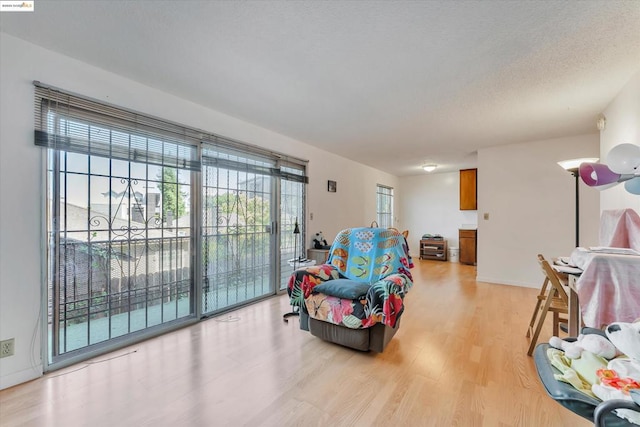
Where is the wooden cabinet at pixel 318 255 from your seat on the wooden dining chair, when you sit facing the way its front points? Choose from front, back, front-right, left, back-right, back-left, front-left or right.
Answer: back

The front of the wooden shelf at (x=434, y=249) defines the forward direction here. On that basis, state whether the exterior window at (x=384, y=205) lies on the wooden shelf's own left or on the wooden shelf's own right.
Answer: on the wooden shelf's own right

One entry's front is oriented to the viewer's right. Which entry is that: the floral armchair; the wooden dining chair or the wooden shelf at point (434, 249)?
the wooden dining chair

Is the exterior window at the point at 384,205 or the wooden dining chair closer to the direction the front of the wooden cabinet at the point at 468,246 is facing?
the wooden dining chair

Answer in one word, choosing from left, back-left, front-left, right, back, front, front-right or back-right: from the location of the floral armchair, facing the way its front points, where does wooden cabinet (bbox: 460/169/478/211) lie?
back

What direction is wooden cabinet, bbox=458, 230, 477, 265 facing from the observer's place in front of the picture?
facing the viewer

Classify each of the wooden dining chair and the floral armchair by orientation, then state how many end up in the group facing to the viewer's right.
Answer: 1

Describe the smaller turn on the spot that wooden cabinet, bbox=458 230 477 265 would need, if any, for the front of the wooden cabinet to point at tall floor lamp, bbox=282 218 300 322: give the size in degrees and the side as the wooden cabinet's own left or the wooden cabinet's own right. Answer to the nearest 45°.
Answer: approximately 45° to the wooden cabinet's own right

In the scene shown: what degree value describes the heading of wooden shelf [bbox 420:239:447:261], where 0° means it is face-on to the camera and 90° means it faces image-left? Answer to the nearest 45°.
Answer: approximately 0°

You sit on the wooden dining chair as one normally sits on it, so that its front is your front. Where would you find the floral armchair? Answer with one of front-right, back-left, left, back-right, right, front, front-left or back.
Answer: back-right

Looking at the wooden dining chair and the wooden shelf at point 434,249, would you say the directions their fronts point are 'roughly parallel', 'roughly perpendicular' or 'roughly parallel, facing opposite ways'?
roughly perpendicular

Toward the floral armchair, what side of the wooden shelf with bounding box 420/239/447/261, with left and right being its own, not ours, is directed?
front

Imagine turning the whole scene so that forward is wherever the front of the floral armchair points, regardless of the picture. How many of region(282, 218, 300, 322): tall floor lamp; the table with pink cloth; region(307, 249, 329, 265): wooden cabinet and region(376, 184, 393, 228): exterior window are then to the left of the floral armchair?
1

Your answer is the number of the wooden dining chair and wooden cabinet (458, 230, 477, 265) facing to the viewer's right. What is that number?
1

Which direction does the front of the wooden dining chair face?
to the viewer's right

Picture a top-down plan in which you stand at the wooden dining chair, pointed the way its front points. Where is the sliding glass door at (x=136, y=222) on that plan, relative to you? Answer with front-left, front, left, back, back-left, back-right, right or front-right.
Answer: back-right

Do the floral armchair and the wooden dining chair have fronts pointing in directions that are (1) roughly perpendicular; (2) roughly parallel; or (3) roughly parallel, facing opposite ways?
roughly perpendicular
